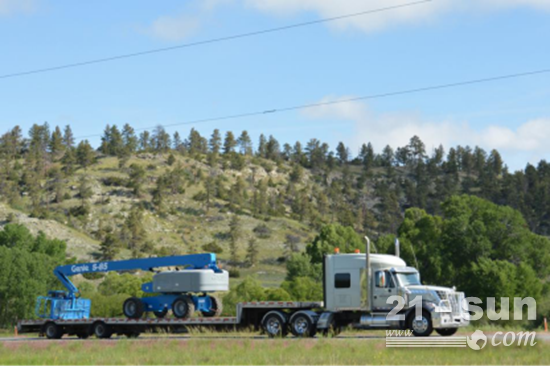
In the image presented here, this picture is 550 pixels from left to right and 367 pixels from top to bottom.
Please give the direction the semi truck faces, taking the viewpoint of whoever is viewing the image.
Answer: facing the viewer and to the right of the viewer

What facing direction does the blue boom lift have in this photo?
to the viewer's left

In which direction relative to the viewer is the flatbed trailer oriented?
to the viewer's right

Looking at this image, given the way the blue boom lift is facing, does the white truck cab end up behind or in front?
behind
